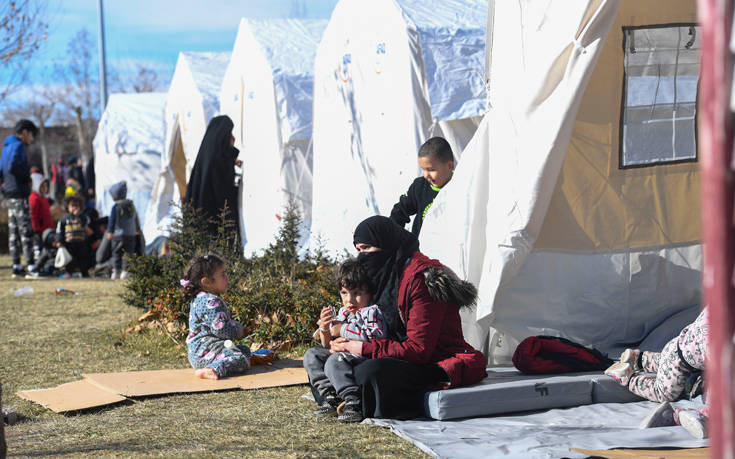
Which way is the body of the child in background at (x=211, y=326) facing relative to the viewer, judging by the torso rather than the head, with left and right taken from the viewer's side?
facing to the right of the viewer

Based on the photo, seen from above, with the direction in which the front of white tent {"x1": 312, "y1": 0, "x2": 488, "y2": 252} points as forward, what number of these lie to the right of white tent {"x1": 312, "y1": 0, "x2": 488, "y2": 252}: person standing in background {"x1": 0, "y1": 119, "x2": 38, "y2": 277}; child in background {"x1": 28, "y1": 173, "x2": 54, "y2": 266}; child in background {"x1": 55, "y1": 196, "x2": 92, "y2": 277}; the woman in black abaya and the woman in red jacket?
4

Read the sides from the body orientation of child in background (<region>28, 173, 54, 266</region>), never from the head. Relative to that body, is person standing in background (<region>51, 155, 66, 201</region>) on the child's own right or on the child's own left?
on the child's own left

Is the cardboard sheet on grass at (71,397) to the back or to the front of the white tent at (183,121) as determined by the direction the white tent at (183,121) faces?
to the front

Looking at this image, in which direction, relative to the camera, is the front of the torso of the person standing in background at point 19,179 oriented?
to the viewer's right

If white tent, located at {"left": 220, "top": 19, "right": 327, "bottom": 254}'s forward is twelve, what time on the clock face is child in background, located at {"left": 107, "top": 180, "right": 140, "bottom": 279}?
The child in background is roughly at 2 o'clock from the white tent.

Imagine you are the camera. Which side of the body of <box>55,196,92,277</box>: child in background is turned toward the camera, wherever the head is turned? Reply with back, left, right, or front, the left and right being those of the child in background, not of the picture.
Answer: front

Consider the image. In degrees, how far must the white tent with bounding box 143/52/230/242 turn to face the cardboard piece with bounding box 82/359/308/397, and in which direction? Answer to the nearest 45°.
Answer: approximately 45° to its left

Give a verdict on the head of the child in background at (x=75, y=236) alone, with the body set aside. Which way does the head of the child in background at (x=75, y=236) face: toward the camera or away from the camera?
toward the camera
